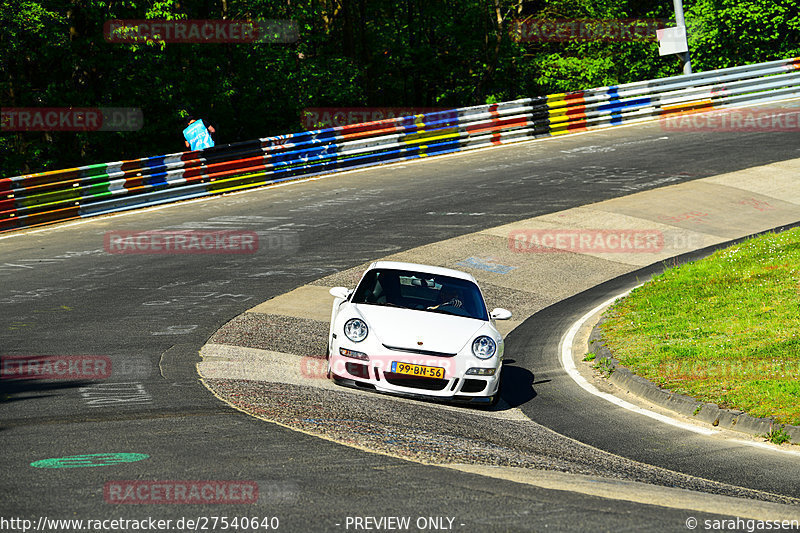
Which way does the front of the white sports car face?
toward the camera

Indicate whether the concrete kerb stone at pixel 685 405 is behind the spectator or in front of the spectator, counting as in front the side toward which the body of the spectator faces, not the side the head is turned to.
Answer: in front

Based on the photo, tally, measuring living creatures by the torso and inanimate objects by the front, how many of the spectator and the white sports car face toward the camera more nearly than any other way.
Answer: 2

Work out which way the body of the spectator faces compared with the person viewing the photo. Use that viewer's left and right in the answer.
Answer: facing the viewer

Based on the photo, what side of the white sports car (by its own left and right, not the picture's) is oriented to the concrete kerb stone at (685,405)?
left

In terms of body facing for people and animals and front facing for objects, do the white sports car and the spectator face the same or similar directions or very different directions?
same or similar directions

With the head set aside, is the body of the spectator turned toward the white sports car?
yes

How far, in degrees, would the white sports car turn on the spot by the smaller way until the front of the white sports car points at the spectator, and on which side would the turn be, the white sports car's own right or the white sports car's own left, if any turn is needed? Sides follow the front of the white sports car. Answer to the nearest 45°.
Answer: approximately 180°

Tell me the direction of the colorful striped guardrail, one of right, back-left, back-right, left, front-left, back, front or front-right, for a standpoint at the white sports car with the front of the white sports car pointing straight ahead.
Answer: back

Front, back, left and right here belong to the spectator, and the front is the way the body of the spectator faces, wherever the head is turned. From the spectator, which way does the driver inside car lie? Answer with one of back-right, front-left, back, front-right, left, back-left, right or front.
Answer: front
